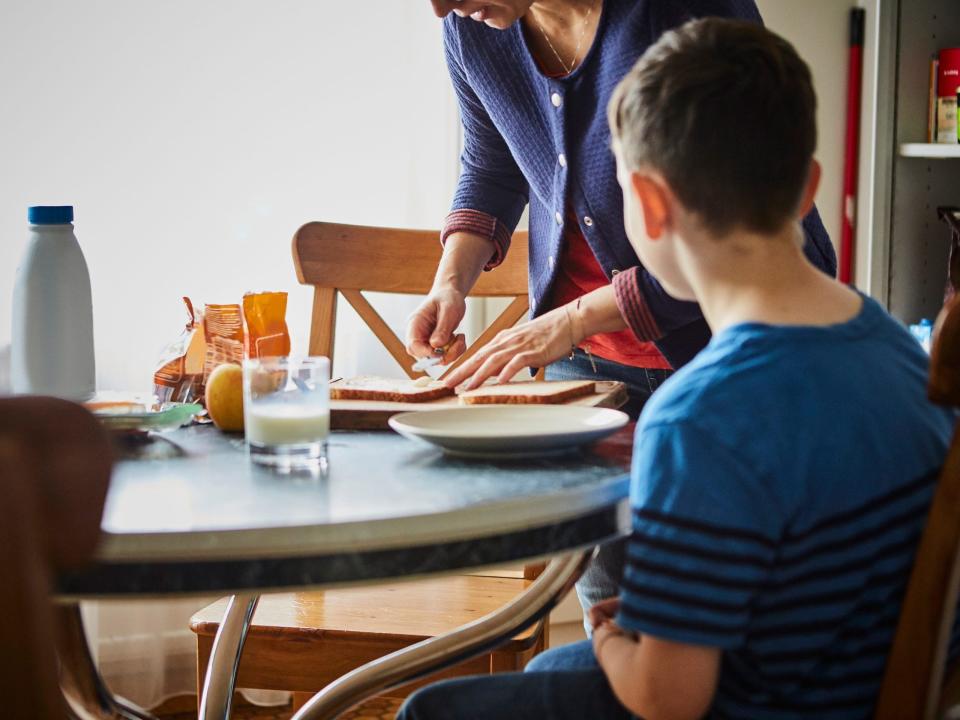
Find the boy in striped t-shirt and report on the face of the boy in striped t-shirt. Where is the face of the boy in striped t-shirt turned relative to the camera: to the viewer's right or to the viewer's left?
to the viewer's left

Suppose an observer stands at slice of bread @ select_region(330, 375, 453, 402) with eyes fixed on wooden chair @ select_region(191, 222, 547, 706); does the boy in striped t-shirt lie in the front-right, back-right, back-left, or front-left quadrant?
back-right

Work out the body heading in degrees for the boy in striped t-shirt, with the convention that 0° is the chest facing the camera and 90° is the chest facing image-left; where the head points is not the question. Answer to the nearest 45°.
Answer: approximately 135°

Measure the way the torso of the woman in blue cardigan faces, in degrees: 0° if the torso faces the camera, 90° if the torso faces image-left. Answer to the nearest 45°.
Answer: approximately 45°
